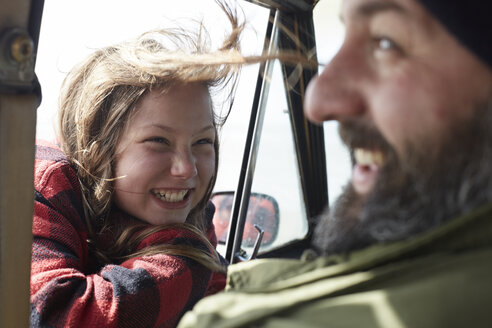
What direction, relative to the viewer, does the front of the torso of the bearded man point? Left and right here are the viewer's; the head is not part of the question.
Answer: facing to the left of the viewer

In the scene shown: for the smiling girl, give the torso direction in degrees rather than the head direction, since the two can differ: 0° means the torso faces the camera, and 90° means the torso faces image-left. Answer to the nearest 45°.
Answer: approximately 315°

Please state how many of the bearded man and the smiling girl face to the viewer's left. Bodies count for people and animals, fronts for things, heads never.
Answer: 1

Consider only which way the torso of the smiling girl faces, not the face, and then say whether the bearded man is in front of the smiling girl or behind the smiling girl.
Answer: in front

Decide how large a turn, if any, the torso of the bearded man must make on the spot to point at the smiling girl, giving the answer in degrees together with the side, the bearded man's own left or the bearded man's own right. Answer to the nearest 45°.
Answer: approximately 45° to the bearded man's own right

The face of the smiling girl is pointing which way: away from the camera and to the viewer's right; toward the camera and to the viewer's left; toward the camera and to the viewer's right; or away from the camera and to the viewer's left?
toward the camera and to the viewer's right
